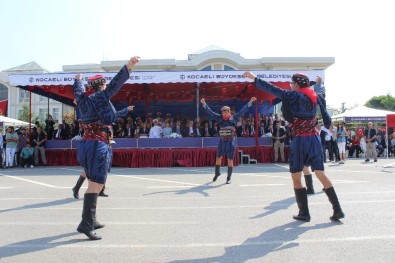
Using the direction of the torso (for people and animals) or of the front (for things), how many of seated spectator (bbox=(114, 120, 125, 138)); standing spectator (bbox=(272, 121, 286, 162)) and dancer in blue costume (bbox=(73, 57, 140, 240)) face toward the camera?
2

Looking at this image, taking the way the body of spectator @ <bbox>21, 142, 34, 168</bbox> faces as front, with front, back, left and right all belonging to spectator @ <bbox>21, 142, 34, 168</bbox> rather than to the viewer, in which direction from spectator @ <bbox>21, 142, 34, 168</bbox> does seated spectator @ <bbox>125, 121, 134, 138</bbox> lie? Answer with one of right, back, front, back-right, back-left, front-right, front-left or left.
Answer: left

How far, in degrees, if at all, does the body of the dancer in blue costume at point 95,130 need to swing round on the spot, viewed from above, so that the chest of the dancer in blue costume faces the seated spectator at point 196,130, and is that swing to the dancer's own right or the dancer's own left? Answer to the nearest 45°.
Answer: approximately 45° to the dancer's own left

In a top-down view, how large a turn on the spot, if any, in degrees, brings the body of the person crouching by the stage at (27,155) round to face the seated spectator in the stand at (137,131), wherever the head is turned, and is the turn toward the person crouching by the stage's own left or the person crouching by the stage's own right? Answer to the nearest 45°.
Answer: approximately 90° to the person crouching by the stage's own left

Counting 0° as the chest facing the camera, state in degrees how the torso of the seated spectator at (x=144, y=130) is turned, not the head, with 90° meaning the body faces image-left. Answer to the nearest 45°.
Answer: approximately 0°

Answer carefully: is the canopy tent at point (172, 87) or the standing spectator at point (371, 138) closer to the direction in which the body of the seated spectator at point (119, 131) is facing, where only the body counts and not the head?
the standing spectator

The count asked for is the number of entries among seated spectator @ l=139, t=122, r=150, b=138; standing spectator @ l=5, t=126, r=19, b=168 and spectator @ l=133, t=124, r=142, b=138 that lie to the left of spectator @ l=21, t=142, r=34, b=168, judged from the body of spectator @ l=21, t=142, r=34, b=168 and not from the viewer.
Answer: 2

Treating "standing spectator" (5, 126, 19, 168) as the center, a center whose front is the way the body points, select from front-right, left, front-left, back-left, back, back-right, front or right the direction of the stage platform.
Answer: front-left

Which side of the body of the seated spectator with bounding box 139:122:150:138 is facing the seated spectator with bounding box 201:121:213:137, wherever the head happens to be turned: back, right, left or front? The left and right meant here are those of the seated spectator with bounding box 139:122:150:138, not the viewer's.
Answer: left

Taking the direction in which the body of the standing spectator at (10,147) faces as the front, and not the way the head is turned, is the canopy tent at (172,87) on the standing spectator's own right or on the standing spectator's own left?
on the standing spectator's own left

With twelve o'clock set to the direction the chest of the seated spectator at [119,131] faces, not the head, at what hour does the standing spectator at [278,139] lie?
the standing spectator at [278,139] is roughly at 10 o'clock from the seated spectator at [119,131].
